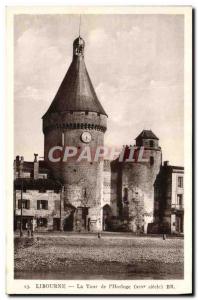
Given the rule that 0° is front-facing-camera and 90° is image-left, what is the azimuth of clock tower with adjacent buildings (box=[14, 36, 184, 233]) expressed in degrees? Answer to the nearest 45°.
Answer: approximately 0°
